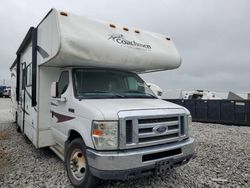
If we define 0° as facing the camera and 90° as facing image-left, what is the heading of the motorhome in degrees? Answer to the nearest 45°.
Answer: approximately 315°
